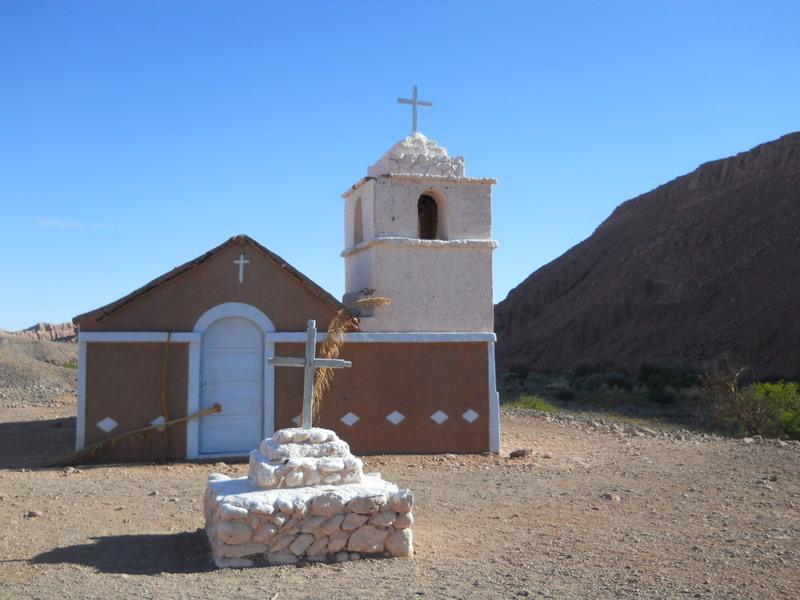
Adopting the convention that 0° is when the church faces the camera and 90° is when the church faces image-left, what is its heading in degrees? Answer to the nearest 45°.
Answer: approximately 0°

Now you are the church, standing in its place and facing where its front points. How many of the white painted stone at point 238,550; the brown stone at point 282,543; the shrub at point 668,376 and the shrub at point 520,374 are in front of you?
2

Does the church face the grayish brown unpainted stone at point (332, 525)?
yes

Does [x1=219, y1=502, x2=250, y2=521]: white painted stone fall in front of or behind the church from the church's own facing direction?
in front

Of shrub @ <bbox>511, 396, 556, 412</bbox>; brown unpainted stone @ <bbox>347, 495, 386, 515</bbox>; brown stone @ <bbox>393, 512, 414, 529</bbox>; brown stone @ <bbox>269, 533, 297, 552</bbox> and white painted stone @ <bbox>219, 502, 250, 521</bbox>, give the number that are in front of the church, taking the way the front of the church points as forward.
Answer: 4

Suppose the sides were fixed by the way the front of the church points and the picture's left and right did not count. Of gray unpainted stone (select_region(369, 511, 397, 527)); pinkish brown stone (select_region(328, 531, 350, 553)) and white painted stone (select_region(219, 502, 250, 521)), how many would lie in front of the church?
3

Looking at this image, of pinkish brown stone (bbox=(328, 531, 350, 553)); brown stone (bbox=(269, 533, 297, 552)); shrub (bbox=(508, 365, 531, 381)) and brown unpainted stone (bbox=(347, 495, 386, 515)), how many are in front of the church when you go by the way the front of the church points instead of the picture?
3

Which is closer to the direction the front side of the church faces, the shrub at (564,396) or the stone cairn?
the stone cairn

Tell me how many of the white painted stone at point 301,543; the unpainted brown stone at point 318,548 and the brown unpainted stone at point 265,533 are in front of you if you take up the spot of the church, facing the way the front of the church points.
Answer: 3

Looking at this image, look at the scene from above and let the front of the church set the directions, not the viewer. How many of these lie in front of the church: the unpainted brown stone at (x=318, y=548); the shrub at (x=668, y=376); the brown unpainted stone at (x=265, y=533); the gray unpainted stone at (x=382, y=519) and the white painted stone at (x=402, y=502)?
4

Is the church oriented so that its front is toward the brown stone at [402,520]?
yes

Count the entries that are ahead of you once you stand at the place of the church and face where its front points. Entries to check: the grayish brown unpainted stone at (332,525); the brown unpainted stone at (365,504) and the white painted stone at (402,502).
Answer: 3

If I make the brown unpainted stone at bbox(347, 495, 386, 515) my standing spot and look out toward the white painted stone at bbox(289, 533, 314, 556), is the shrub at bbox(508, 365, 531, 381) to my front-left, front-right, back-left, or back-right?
back-right

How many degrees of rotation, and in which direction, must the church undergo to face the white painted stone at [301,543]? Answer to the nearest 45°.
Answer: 0° — it already faces it

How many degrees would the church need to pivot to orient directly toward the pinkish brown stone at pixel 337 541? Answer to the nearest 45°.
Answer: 0° — it already faces it

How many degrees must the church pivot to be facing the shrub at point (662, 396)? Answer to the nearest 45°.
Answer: approximately 135° to its left

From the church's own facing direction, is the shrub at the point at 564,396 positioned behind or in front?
behind

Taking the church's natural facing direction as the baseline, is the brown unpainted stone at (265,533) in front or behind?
in front

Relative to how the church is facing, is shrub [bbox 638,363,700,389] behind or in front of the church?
behind
